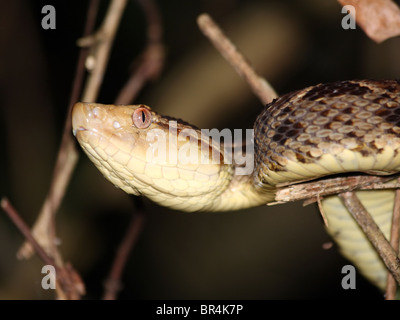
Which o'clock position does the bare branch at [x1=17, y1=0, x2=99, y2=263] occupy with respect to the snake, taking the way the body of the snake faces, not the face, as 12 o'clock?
The bare branch is roughly at 1 o'clock from the snake.

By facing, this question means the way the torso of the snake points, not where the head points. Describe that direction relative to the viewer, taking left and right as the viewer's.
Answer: facing to the left of the viewer
